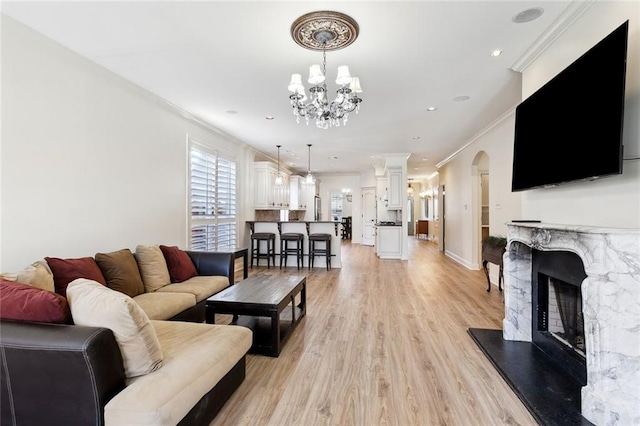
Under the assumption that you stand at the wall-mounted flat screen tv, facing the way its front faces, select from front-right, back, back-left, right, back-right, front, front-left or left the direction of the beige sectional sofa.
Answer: front

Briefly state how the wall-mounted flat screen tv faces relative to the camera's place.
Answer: facing the viewer and to the left of the viewer

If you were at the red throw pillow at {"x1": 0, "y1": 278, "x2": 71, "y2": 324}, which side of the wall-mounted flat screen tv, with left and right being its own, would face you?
front

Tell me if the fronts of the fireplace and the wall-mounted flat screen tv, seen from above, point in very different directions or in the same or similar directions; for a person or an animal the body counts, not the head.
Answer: same or similar directions

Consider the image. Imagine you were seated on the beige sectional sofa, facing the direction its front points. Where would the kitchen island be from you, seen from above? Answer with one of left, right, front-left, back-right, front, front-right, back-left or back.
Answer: left

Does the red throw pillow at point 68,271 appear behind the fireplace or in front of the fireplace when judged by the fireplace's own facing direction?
in front

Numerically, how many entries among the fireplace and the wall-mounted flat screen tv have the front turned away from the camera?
0

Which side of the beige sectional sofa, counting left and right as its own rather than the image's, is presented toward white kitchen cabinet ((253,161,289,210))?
left

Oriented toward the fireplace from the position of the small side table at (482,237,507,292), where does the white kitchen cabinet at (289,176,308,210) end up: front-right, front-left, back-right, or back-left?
back-right

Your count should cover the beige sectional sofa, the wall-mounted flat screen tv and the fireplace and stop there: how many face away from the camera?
0

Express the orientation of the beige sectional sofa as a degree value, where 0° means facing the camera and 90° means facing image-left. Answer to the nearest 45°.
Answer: approximately 315°

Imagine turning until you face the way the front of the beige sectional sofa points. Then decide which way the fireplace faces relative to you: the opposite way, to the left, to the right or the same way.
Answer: the opposite way

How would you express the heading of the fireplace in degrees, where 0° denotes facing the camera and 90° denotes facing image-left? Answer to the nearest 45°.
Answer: approximately 45°

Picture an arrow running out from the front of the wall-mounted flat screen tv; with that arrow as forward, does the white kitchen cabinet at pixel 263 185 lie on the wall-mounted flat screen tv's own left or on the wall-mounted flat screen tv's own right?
on the wall-mounted flat screen tv's own right

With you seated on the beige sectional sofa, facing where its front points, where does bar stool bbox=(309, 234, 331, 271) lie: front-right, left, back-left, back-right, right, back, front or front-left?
left

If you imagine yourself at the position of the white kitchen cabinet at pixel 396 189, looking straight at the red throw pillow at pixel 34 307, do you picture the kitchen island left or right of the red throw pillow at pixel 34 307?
right

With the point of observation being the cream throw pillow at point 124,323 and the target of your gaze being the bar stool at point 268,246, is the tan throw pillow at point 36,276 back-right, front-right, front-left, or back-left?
front-left

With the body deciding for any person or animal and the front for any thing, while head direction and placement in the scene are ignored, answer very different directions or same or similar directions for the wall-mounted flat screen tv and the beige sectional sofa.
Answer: very different directions
